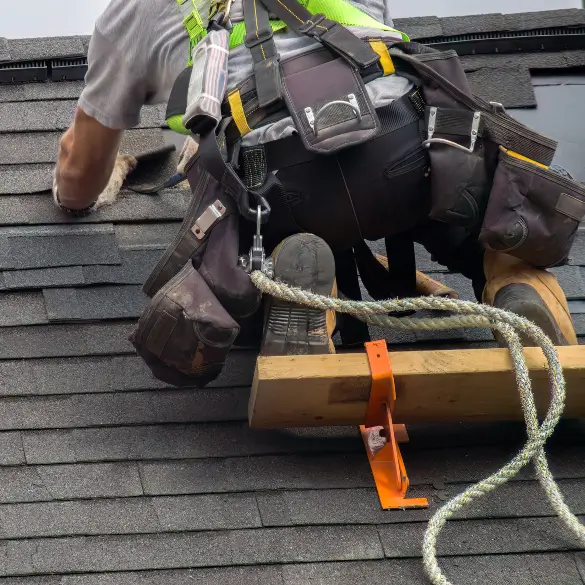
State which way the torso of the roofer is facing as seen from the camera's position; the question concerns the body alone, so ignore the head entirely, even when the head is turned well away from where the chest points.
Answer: away from the camera

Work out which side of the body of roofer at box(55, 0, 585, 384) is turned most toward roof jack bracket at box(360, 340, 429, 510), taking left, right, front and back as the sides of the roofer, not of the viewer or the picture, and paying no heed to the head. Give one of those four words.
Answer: back
